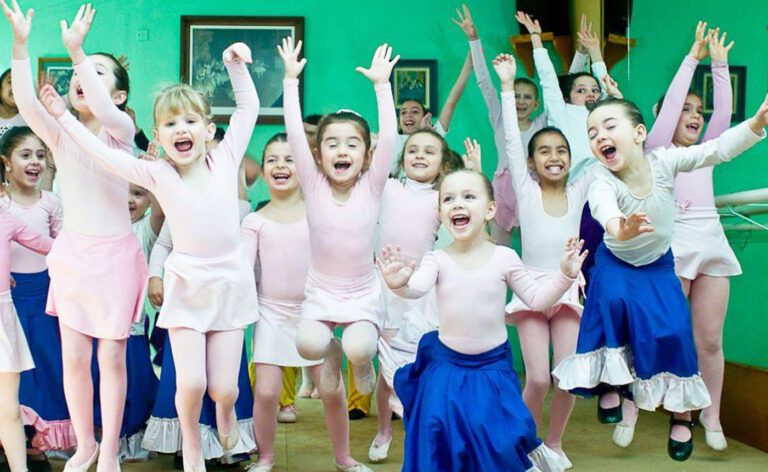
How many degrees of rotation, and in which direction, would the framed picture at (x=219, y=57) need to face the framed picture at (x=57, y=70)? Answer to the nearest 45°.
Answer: approximately 90° to its right

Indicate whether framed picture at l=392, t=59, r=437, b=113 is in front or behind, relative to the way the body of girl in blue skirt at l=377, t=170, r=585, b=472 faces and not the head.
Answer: behind

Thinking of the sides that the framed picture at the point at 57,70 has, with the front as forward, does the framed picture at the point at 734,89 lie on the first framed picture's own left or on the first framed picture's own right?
on the first framed picture's own left

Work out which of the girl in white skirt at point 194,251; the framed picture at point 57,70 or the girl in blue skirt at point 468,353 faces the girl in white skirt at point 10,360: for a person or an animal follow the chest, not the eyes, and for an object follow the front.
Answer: the framed picture

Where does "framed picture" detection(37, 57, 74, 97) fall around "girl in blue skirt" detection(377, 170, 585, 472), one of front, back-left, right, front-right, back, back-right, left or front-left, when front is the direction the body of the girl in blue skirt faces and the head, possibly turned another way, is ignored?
back-right

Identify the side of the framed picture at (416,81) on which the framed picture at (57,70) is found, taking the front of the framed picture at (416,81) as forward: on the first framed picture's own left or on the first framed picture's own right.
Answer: on the first framed picture's own right

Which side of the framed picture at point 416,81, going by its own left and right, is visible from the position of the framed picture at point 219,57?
right

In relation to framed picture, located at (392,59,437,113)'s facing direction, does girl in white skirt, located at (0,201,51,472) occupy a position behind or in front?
in front

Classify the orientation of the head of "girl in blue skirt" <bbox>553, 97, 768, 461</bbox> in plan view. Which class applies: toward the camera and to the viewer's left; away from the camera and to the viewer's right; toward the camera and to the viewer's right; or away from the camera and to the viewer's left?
toward the camera and to the viewer's left

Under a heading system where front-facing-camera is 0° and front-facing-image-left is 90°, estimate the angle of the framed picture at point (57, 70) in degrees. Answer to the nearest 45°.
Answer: approximately 0°

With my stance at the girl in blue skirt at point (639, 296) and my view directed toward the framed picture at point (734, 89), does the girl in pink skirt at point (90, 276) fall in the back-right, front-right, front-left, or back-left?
back-left

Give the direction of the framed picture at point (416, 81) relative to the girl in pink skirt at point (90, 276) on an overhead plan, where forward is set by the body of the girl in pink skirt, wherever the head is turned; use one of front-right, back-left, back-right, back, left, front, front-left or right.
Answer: back
